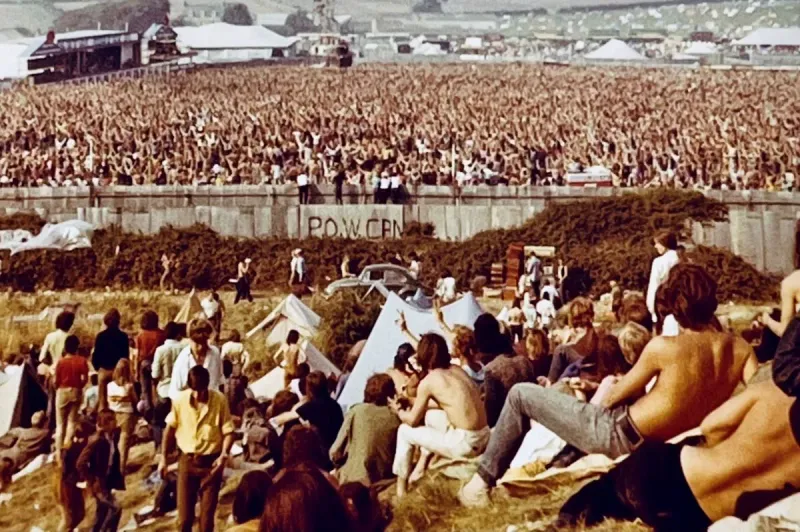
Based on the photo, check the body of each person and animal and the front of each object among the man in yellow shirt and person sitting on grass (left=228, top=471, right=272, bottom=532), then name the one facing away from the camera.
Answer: the person sitting on grass

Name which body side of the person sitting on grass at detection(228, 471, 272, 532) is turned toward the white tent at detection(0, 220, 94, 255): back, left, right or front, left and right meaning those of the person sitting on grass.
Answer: front

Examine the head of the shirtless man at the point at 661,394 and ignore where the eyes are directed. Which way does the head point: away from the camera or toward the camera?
away from the camera

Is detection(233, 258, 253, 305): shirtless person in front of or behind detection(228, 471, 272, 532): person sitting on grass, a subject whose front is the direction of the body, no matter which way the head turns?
in front

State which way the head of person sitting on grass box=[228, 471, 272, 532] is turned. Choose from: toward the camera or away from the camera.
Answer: away from the camera

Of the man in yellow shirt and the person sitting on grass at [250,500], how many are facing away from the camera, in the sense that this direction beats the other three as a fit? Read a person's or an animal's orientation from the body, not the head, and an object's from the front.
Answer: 1

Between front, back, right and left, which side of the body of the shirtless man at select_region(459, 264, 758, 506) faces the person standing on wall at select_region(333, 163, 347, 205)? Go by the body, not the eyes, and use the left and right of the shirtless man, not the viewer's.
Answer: front

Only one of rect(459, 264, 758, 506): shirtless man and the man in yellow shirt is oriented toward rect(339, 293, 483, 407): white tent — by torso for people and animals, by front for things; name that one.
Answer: the shirtless man

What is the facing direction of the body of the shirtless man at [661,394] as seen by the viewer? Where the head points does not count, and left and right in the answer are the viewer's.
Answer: facing away from the viewer and to the left of the viewer

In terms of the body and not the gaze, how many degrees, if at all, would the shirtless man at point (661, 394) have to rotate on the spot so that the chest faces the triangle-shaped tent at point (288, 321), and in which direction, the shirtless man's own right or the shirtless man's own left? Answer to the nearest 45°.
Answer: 0° — they already face it

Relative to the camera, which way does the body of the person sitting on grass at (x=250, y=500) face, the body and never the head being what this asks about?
away from the camera

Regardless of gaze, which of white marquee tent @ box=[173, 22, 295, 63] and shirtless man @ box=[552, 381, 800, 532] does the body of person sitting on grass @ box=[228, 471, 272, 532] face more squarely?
the white marquee tent

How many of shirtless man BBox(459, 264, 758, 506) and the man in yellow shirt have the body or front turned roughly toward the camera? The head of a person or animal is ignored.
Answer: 1

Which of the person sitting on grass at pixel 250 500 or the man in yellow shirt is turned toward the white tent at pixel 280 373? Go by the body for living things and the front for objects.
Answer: the person sitting on grass
